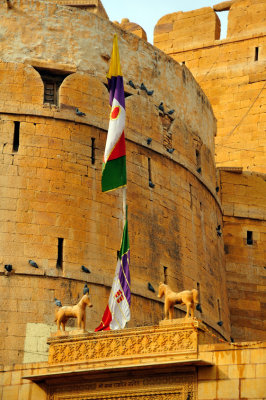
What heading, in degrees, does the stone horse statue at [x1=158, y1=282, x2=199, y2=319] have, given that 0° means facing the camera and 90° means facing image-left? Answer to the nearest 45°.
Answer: approximately 90°

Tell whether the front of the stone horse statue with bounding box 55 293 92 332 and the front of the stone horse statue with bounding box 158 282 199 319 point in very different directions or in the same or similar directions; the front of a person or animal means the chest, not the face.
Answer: very different directions

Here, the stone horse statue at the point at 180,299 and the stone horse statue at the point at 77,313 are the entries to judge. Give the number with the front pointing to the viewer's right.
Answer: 1

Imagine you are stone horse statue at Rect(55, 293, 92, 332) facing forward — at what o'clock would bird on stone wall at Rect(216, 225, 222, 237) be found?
The bird on stone wall is roughly at 10 o'clock from the stone horse statue.

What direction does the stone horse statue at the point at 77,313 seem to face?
to the viewer's right

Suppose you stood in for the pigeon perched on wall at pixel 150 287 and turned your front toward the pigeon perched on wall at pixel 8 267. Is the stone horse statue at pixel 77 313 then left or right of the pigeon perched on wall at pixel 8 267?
left

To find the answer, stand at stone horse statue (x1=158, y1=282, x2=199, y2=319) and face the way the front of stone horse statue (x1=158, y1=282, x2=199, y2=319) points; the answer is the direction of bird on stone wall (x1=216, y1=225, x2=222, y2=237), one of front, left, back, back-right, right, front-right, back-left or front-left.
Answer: right

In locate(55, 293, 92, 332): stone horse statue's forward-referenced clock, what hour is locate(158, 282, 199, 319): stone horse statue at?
locate(158, 282, 199, 319): stone horse statue is roughly at 1 o'clock from locate(55, 293, 92, 332): stone horse statue.
